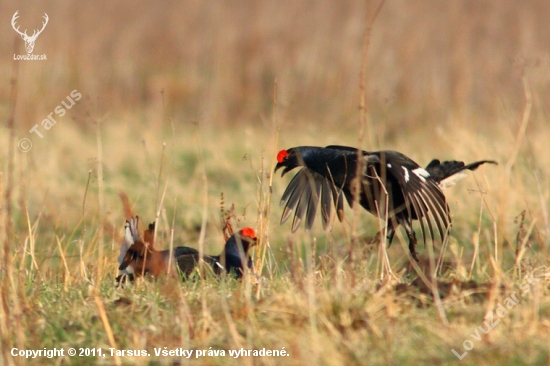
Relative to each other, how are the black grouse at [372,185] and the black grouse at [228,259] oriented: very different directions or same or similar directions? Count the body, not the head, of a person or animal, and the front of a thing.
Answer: very different directions

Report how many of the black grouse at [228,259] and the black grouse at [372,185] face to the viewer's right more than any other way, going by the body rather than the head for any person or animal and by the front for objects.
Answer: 1

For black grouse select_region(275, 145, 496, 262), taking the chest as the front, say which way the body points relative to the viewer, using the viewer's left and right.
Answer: facing to the left of the viewer

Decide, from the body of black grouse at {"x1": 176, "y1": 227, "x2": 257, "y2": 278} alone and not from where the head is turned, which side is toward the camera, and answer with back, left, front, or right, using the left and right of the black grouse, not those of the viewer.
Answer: right

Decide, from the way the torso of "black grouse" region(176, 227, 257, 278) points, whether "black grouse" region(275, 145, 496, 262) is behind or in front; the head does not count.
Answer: in front

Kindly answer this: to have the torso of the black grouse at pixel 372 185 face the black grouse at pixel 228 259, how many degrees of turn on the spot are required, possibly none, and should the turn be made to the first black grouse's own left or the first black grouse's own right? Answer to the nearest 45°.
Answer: approximately 45° to the first black grouse's own left
